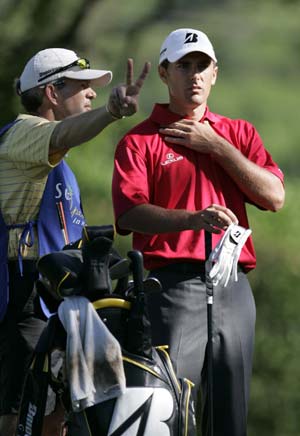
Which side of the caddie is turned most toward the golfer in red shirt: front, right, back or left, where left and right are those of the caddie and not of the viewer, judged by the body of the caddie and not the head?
front

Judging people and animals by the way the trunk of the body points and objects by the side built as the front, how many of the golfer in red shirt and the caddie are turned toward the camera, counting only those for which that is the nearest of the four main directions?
1

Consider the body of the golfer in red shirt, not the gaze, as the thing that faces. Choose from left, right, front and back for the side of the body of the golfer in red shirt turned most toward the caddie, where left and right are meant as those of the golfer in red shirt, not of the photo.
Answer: right

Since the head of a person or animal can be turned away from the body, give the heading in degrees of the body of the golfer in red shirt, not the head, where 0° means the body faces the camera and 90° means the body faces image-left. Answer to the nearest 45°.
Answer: approximately 0°

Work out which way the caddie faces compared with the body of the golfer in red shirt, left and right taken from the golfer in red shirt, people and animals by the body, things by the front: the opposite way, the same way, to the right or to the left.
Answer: to the left

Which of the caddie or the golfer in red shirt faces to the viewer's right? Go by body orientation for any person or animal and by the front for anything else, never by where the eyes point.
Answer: the caddie

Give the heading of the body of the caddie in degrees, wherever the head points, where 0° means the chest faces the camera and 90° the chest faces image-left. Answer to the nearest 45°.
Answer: approximately 270°

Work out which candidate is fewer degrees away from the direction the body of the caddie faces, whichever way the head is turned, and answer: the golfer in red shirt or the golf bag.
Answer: the golfer in red shirt

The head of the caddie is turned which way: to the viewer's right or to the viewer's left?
to the viewer's right
